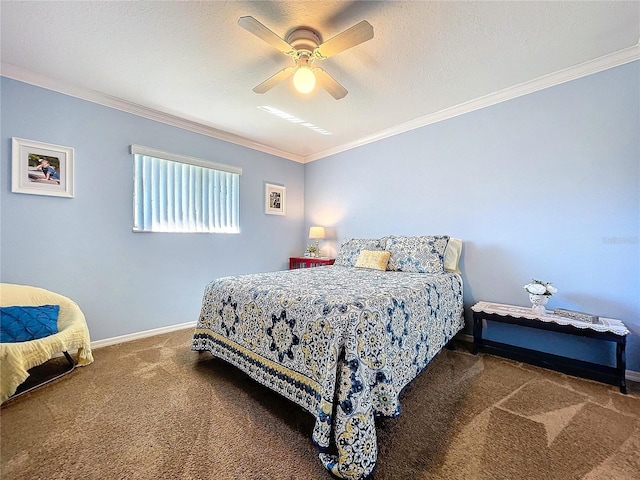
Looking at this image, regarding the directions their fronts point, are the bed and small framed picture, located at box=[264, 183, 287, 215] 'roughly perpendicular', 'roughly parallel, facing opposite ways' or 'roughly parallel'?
roughly perpendicular

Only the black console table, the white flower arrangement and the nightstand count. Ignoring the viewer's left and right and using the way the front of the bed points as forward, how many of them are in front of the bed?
0

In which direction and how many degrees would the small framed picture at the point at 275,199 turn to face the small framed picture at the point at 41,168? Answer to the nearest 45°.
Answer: approximately 90° to its right

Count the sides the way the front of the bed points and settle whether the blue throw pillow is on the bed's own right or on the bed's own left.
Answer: on the bed's own right

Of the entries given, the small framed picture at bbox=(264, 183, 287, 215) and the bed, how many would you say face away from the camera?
0

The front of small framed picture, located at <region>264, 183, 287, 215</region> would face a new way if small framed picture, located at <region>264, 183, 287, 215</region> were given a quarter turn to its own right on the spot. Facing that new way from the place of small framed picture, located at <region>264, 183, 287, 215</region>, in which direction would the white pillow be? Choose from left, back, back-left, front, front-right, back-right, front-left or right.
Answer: left

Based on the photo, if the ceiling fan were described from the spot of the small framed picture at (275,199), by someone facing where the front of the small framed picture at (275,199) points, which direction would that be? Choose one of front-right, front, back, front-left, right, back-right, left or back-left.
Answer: front-right

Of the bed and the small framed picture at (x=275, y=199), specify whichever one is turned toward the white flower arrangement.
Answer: the small framed picture

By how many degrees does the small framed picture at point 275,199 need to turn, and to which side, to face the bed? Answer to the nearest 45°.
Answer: approximately 45° to its right

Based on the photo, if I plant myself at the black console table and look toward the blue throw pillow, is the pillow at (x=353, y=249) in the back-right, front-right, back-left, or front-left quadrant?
front-right

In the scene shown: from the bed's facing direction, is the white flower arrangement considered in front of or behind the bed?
behind

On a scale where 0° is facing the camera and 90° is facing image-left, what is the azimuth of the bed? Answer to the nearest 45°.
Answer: approximately 45°

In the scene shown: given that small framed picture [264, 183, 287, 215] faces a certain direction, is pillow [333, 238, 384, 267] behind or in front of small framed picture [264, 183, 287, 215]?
in front

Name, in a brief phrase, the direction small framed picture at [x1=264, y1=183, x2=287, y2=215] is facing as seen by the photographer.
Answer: facing the viewer and to the right of the viewer

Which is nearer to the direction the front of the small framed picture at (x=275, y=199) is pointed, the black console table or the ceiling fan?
the black console table

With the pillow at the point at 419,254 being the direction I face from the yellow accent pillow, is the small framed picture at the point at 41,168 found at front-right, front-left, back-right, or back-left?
back-right

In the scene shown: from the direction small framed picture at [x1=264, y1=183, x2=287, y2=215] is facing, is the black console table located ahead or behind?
ahead

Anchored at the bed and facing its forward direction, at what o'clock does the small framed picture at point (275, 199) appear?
The small framed picture is roughly at 4 o'clock from the bed.
